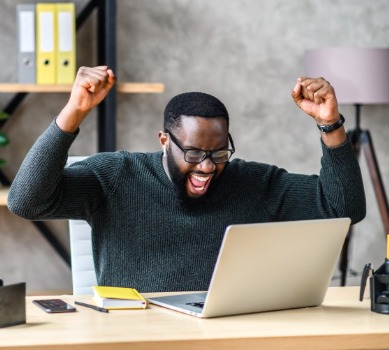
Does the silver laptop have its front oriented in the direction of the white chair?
yes

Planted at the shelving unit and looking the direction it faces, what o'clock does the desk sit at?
The desk is roughly at 12 o'clock from the shelving unit.

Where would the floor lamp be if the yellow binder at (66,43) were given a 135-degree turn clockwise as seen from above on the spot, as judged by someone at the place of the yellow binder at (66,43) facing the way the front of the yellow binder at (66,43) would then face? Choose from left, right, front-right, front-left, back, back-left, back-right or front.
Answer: back-right

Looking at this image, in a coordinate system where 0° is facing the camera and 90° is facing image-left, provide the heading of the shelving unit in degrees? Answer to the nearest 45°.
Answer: approximately 0°

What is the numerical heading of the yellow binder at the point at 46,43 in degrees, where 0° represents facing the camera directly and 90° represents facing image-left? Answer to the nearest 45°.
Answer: approximately 0°
